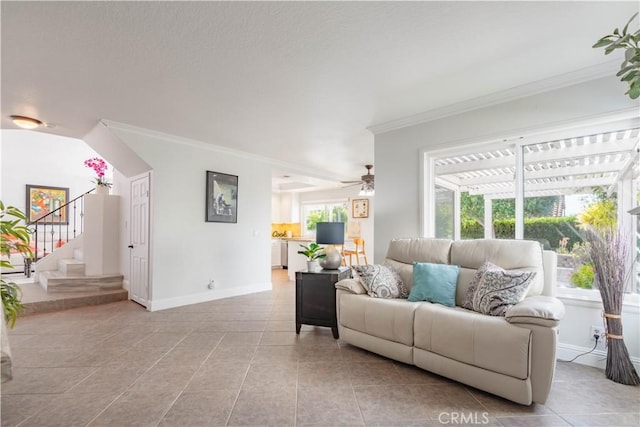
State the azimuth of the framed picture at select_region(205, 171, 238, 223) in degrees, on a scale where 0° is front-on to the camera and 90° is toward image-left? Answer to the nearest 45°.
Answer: approximately 315°

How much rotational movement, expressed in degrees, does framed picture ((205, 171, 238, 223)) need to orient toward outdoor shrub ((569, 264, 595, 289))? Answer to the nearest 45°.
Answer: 0° — it already faces it

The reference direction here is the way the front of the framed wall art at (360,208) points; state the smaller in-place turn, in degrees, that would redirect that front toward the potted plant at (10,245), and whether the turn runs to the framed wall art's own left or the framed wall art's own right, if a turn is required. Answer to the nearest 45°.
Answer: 0° — it already faces it

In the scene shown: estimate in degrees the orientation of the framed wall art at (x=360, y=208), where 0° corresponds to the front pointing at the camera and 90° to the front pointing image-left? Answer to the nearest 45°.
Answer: approximately 0°

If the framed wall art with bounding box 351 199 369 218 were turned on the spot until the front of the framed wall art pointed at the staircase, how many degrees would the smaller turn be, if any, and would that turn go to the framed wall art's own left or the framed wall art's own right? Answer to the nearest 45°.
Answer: approximately 45° to the framed wall art's own right

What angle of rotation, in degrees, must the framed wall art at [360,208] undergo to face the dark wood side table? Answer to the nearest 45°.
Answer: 0° — it already faces it

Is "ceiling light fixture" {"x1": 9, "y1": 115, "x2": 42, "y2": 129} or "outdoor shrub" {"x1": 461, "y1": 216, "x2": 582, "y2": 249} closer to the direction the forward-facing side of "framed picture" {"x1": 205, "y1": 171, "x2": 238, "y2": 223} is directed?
the outdoor shrub
